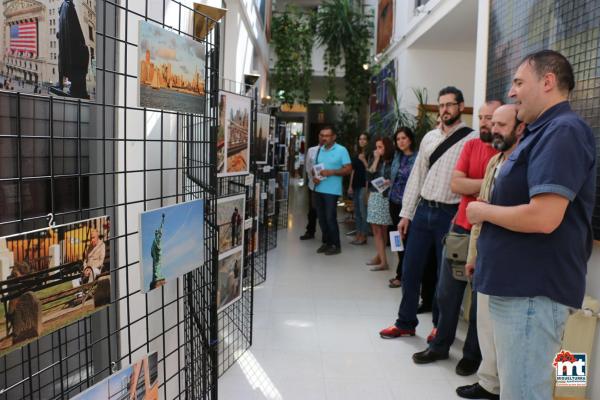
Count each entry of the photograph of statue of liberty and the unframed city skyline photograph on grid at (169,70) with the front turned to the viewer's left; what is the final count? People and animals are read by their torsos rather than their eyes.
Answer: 0

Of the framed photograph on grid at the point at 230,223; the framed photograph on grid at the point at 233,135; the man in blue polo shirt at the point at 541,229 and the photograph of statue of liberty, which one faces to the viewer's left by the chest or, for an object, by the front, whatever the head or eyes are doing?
the man in blue polo shirt

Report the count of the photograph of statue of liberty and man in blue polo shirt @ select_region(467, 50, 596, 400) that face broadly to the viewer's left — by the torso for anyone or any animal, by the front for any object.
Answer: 1

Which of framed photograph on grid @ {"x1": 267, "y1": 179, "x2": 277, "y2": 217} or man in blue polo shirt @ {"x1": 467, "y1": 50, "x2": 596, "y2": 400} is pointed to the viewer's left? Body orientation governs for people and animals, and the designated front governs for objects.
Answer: the man in blue polo shirt

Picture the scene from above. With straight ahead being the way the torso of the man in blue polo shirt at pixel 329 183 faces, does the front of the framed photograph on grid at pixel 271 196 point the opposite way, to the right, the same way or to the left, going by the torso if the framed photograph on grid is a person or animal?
to the left

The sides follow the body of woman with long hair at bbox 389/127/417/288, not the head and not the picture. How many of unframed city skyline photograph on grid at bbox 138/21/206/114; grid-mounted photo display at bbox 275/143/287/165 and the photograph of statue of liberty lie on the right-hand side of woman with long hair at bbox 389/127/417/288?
1

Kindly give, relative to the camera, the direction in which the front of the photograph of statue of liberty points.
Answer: facing the viewer and to the right of the viewer

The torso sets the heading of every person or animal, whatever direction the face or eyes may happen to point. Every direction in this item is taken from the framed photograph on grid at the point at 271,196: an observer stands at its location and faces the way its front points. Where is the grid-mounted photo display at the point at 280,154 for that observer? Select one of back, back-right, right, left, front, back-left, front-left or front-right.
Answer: back-left

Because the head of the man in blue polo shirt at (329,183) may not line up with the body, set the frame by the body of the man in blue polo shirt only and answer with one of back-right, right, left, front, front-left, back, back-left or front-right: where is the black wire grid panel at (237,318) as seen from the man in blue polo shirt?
front-left

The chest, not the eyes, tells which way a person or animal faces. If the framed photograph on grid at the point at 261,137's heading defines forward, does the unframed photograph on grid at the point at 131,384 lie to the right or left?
on its right

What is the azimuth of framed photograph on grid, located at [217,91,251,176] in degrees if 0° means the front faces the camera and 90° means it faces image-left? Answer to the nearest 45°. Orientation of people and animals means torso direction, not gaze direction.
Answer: approximately 315°
